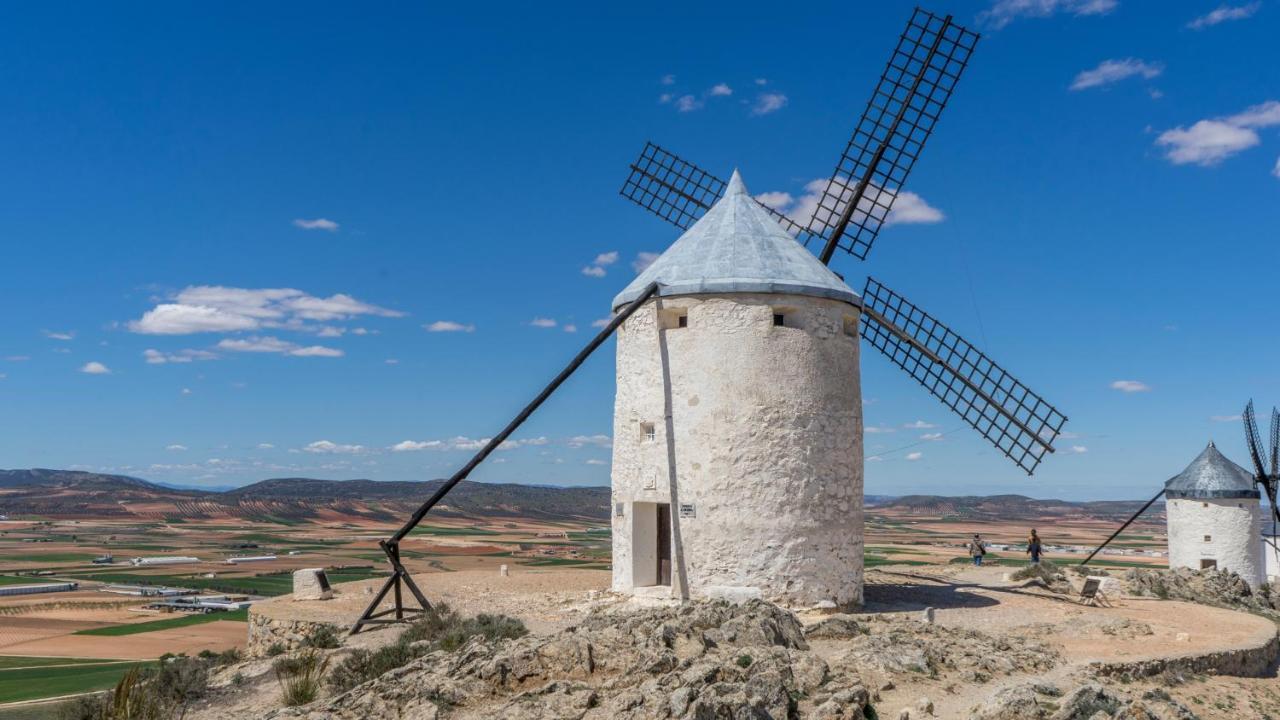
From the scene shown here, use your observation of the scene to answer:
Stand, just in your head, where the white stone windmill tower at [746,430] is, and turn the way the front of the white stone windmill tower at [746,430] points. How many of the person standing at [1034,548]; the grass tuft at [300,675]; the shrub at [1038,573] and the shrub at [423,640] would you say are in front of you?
2

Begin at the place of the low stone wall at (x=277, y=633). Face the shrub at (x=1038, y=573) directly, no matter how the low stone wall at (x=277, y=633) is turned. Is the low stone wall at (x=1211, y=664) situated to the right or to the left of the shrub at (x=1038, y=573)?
right
